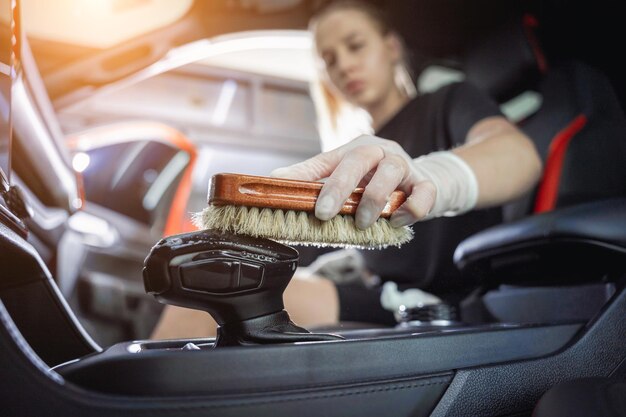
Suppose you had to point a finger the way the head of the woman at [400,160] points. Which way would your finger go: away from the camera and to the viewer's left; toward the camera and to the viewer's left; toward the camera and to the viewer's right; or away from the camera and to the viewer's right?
toward the camera and to the viewer's left

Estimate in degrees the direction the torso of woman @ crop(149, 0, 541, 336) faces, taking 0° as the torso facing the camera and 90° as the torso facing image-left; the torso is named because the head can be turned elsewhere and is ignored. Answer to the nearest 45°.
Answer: approximately 45°
